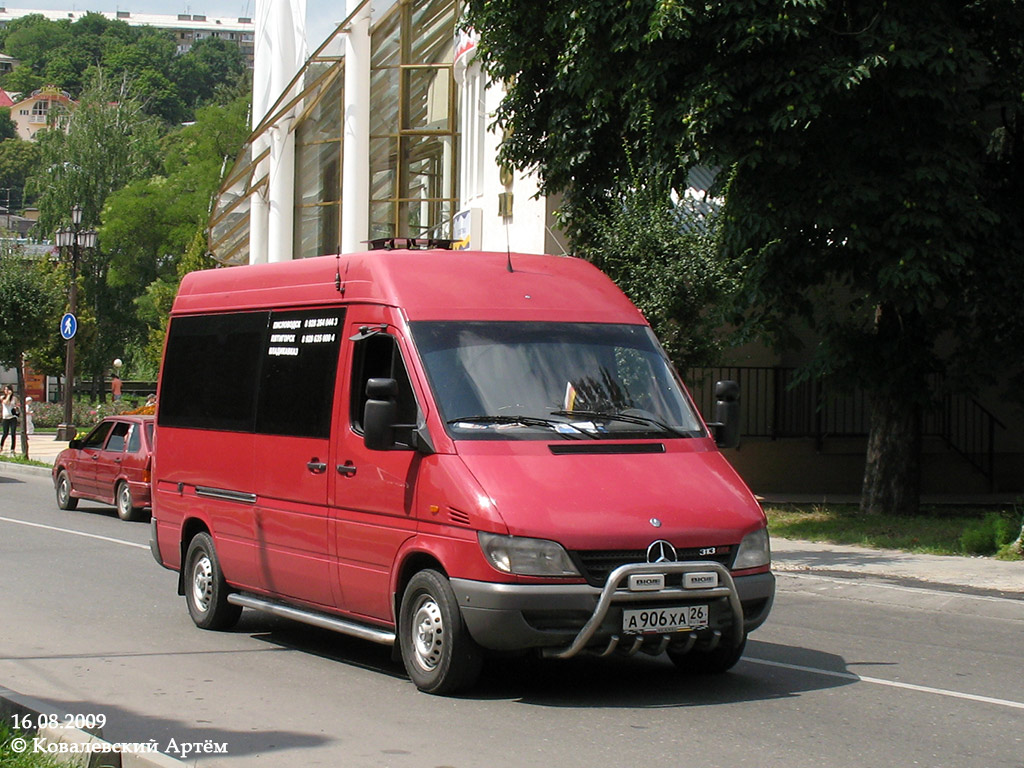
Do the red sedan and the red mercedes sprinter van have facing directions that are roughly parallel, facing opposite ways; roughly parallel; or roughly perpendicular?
roughly parallel, facing opposite ways

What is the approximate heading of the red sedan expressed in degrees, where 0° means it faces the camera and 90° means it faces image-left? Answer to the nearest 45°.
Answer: approximately 135°

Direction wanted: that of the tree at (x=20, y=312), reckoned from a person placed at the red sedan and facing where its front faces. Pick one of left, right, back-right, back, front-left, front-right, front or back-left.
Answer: front-right

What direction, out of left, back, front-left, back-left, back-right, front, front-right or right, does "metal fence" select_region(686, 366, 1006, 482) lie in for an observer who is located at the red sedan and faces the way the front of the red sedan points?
back-right

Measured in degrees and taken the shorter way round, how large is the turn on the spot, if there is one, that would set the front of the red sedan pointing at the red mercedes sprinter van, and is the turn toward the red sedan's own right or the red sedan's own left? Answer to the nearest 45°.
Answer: approximately 135° to the red sedan's own left

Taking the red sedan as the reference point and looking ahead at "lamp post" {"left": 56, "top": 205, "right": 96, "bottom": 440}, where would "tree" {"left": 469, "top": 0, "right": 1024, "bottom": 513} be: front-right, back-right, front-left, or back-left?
back-right

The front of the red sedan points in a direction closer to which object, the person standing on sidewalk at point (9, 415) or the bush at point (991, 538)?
the person standing on sidewalk

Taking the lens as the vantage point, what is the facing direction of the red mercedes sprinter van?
facing the viewer and to the right of the viewer

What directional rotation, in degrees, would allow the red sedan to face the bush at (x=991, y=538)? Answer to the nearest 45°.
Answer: approximately 180°

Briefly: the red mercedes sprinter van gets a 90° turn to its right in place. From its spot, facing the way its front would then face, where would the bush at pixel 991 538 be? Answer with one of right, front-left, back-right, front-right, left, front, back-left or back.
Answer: back

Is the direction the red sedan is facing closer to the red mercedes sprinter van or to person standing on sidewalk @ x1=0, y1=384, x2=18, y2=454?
the person standing on sidewalk

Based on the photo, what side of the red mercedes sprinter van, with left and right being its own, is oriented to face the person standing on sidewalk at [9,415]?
back

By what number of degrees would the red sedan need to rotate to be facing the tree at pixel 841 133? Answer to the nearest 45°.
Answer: approximately 180°
